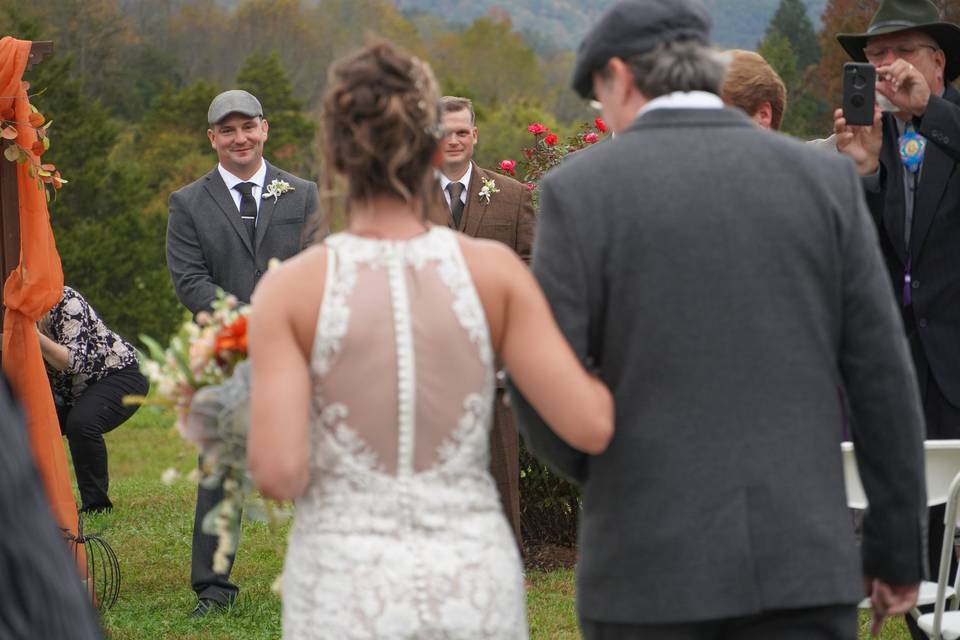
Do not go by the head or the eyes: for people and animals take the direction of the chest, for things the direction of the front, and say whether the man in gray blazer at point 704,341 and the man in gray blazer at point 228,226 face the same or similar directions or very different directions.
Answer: very different directions

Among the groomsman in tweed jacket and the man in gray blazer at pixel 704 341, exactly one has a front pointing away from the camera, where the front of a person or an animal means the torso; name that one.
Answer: the man in gray blazer

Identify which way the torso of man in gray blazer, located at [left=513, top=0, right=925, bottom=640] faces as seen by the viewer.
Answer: away from the camera

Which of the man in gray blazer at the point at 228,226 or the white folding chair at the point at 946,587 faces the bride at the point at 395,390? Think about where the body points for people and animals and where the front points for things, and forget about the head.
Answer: the man in gray blazer

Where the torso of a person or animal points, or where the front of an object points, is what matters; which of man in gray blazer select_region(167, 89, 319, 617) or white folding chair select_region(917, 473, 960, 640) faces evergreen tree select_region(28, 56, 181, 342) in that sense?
the white folding chair

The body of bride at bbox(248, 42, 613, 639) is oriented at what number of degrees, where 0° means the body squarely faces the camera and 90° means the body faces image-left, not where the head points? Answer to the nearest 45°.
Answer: approximately 180°

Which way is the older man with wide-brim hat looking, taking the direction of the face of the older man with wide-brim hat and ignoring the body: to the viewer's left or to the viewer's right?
to the viewer's left

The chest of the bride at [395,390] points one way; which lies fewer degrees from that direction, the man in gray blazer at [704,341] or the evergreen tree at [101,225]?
the evergreen tree

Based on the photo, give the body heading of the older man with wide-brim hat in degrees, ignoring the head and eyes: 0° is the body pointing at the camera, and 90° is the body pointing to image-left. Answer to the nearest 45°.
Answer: approximately 45°

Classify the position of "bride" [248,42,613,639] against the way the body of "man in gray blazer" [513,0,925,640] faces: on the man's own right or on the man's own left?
on the man's own left

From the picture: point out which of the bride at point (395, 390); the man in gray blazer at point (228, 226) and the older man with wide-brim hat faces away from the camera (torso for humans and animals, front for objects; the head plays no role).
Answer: the bride
